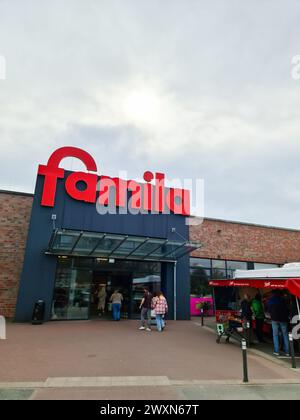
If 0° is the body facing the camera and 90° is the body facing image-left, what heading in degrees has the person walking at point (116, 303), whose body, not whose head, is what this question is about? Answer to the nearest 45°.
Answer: approximately 180°

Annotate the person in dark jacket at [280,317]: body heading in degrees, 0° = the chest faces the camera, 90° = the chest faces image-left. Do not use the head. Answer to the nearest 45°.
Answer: approximately 180°

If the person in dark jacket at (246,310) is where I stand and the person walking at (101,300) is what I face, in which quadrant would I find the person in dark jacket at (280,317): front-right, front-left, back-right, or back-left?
back-left

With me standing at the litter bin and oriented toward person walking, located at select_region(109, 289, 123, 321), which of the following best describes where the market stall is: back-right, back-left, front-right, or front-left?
front-right

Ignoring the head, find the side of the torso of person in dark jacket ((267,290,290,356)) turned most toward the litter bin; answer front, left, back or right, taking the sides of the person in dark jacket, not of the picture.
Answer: left

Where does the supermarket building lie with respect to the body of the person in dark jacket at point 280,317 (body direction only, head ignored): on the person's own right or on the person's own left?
on the person's own left

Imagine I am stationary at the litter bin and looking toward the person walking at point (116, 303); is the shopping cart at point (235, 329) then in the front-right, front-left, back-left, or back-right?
front-right

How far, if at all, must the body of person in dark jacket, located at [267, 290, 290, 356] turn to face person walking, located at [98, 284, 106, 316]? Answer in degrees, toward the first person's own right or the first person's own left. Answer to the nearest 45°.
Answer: approximately 45° to the first person's own left
